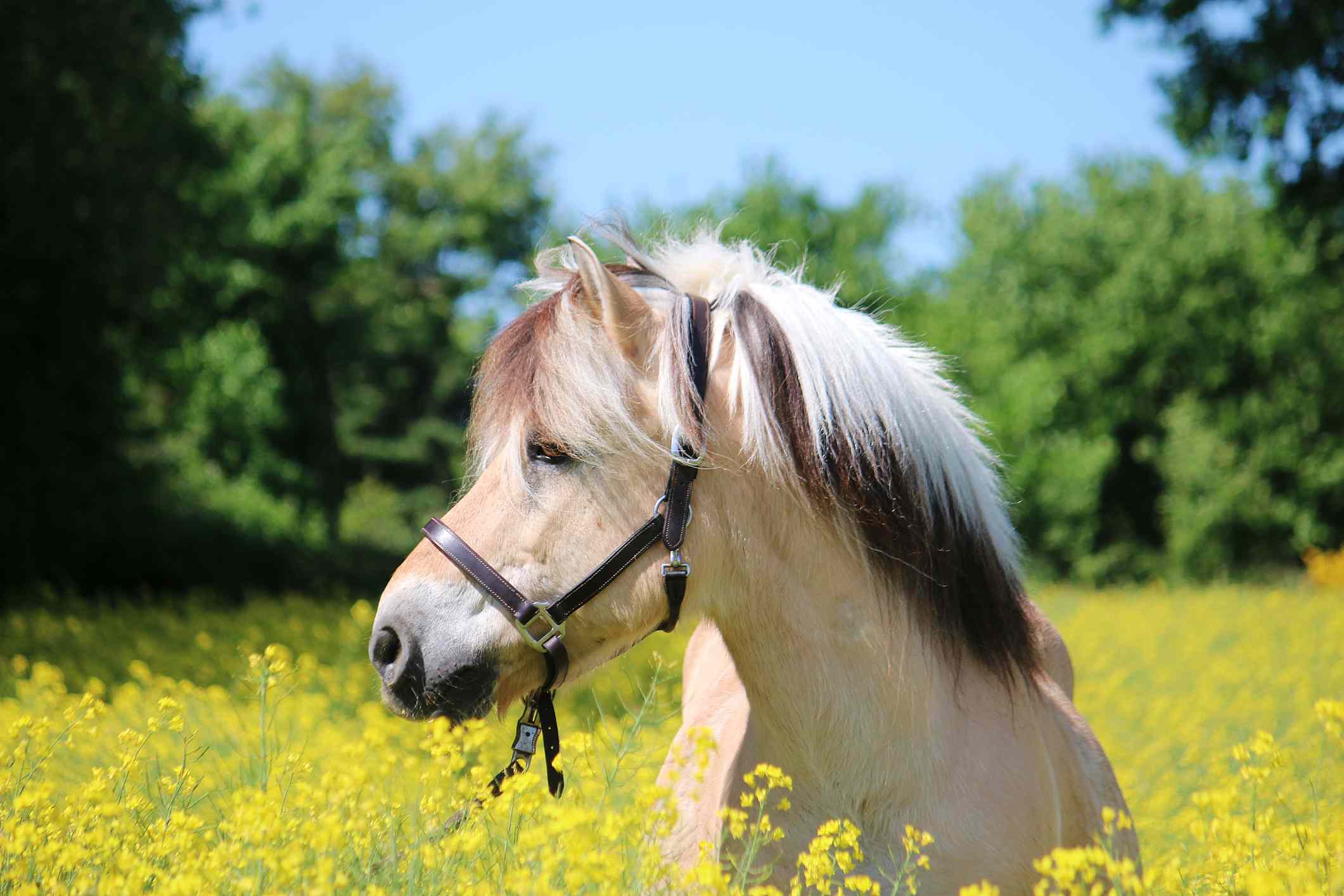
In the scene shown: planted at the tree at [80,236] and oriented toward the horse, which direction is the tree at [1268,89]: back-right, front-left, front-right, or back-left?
front-left

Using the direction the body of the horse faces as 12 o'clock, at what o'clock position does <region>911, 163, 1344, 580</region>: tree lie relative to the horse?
The tree is roughly at 5 o'clock from the horse.

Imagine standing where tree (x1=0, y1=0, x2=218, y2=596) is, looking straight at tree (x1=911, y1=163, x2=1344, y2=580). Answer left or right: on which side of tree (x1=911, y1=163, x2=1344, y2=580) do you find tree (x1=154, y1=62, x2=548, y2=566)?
left

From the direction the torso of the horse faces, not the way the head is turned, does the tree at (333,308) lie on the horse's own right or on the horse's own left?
on the horse's own right

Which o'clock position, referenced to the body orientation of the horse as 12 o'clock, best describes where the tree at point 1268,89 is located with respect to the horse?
The tree is roughly at 5 o'clock from the horse.

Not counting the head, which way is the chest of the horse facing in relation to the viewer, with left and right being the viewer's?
facing the viewer and to the left of the viewer

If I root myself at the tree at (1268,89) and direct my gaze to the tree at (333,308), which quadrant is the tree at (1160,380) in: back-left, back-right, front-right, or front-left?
front-right

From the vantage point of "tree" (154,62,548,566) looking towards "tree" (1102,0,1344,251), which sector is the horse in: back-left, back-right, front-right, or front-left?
front-right

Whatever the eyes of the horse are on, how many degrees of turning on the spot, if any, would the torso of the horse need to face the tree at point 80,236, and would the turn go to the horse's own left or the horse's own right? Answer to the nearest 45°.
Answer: approximately 90° to the horse's own right
